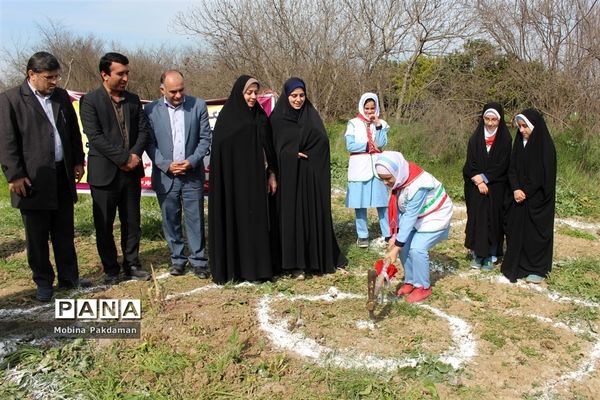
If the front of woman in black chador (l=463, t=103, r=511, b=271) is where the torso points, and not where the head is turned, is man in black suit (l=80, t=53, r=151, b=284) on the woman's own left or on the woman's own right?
on the woman's own right

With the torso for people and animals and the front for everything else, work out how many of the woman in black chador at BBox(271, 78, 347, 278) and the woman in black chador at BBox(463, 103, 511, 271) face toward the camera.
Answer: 2

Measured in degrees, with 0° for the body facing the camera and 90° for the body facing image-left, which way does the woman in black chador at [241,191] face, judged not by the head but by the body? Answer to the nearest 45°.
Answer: approximately 315°

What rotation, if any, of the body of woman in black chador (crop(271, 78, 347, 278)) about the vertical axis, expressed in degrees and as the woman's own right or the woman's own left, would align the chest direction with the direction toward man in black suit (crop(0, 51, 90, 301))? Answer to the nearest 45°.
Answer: approximately 90° to the woman's own right

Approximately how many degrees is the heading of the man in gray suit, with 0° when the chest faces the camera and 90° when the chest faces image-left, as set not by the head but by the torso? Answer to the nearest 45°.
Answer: approximately 0°

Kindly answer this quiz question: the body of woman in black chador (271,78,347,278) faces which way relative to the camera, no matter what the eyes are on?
toward the camera

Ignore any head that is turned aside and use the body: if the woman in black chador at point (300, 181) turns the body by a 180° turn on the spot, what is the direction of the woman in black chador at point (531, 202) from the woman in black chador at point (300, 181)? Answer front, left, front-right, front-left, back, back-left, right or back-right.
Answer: right

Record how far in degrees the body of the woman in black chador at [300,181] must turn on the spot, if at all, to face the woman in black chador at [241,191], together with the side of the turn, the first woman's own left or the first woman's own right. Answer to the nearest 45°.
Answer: approximately 90° to the first woman's own right

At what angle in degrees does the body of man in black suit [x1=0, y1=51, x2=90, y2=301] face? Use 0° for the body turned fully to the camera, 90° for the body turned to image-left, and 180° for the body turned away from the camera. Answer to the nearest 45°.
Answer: approximately 315°

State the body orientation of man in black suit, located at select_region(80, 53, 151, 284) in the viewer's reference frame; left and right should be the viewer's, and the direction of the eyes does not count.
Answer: facing the viewer and to the right of the viewer

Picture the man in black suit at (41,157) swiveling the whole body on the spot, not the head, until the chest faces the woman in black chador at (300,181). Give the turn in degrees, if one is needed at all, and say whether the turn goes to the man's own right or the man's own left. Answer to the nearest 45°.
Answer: approximately 45° to the man's own left

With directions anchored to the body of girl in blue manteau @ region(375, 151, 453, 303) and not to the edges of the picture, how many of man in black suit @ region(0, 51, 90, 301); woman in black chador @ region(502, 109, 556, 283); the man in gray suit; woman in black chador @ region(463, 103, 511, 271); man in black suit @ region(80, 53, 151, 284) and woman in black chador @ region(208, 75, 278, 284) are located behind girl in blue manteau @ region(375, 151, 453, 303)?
2

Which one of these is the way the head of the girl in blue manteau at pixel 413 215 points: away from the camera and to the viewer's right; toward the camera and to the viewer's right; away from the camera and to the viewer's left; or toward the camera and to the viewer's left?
toward the camera and to the viewer's left

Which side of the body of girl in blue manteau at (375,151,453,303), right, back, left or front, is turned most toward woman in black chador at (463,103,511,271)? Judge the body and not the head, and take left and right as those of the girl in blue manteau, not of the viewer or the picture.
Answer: back

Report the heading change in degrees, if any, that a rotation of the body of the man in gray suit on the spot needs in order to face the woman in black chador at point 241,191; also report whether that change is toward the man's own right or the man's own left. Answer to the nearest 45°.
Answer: approximately 90° to the man's own left

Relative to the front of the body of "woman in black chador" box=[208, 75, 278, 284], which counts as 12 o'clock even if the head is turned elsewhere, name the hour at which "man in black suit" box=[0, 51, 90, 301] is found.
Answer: The man in black suit is roughly at 4 o'clock from the woman in black chador.

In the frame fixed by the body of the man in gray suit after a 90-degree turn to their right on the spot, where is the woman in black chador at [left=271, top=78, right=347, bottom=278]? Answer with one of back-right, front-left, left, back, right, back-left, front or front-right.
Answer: back

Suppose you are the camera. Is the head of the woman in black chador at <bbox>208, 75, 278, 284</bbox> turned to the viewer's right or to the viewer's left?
to the viewer's right

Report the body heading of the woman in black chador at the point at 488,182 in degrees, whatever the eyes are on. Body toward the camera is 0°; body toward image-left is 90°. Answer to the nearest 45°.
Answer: approximately 0°
